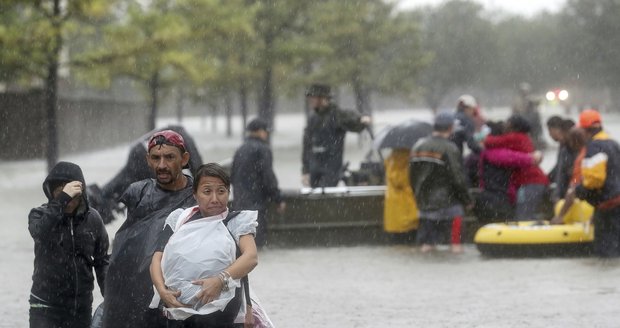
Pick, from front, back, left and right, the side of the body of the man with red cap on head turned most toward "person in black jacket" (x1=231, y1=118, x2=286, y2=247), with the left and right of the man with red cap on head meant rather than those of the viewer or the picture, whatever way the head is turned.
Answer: back

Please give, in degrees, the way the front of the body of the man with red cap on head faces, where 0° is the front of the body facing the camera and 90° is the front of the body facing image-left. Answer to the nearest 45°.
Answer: approximately 0°

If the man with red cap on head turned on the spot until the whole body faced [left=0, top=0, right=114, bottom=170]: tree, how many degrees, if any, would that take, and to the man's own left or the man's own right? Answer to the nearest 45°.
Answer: approximately 180°

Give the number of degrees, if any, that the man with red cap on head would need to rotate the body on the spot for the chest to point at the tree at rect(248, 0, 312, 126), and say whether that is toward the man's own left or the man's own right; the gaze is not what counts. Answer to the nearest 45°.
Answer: approximately 180°

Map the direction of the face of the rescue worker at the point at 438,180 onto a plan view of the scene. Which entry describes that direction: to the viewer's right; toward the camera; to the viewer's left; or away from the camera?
away from the camera
